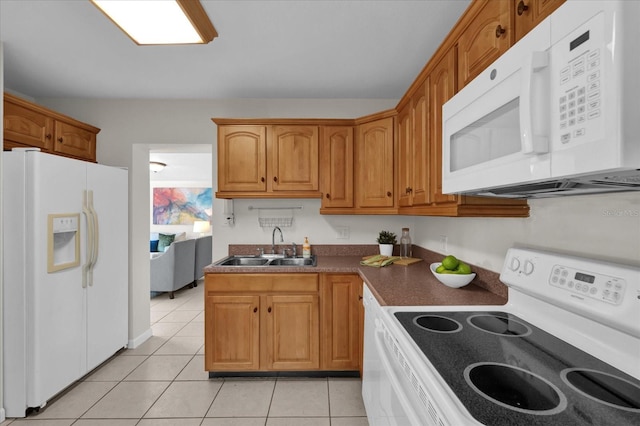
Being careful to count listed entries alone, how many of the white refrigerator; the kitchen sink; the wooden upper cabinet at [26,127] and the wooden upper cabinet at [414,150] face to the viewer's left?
1

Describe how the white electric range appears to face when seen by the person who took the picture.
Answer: facing the viewer and to the left of the viewer

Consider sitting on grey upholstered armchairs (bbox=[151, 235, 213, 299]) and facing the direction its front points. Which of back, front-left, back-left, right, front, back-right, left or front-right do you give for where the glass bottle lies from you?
back

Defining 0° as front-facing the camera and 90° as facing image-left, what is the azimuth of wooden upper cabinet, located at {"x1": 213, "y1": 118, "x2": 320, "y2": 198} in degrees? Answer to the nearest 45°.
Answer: approximately 0°

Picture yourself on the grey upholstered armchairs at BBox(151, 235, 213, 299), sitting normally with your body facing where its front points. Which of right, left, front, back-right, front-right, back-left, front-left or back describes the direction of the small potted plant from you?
back

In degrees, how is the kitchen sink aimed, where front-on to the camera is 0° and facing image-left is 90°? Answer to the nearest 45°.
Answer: approximately 0°

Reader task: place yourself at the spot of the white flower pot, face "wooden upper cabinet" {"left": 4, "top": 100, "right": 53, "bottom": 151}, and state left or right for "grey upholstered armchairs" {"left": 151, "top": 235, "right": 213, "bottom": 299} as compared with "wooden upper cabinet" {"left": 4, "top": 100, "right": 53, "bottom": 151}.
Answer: right

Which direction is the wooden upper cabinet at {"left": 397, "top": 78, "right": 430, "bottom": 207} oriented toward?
to the viewer's left

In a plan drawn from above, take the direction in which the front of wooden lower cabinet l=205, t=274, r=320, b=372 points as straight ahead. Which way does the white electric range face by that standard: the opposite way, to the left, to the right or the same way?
to the right

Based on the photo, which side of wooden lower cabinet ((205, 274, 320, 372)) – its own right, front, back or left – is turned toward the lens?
front
